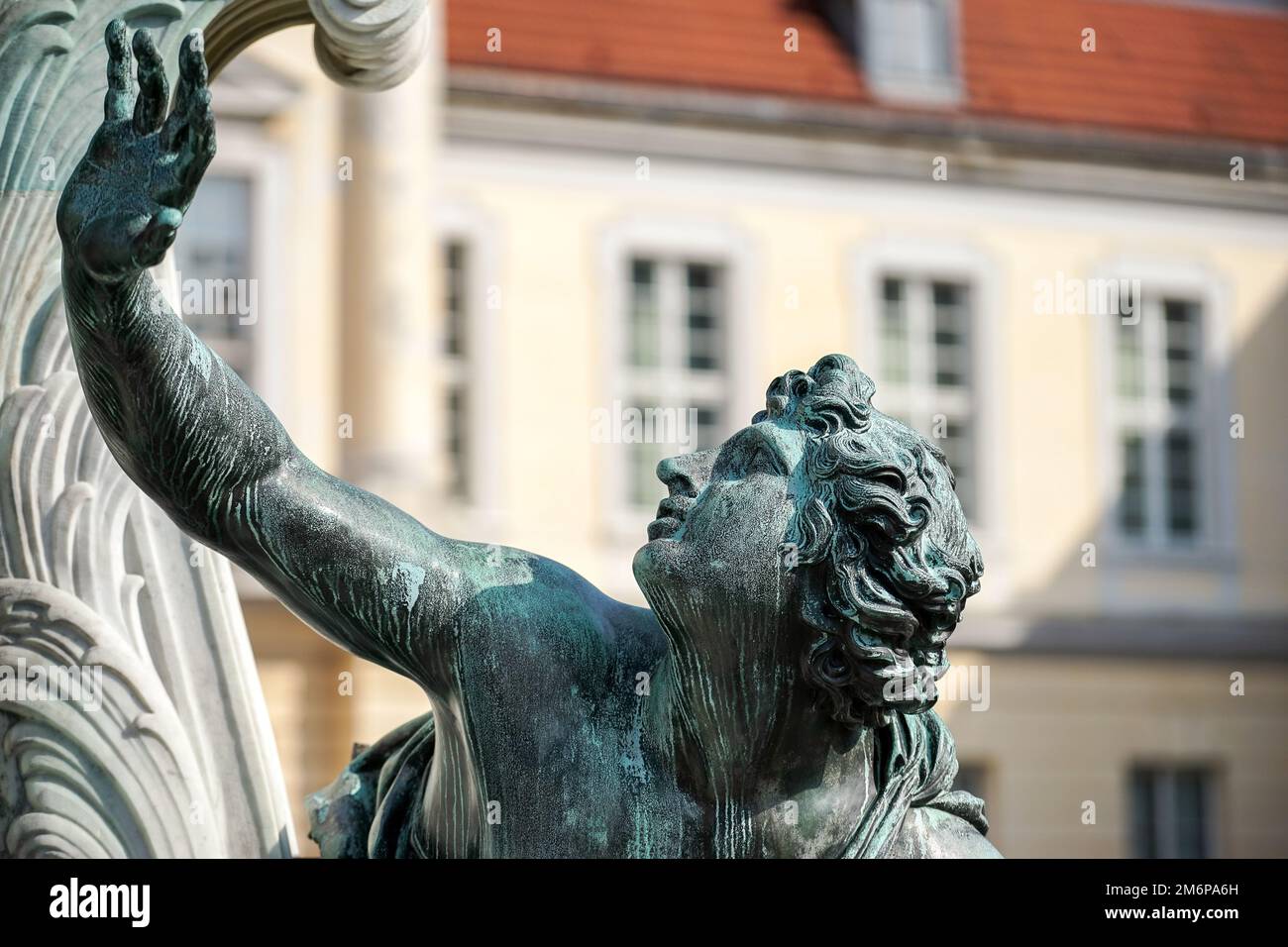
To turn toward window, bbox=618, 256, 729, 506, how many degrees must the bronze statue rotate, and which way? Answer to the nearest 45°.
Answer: approximately 135° to its right

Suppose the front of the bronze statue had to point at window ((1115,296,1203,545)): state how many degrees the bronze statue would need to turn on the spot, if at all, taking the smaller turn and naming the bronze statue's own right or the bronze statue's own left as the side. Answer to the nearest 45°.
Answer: approximately 135° to the bronze statue's own right

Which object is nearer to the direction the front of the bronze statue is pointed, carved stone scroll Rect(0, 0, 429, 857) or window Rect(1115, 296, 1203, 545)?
the carved stone scroll

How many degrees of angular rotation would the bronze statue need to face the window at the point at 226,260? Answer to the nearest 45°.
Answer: approximately 135° to its right

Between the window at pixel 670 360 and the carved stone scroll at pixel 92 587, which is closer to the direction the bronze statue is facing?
the carved stone scroll

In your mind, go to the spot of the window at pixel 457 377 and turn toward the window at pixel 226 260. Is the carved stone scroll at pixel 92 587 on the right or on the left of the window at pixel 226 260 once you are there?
left

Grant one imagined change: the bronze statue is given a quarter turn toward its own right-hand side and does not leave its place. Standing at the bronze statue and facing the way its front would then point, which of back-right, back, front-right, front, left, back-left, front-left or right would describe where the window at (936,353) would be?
front-right

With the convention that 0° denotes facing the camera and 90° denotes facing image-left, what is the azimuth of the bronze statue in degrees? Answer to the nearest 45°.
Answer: approximately 45°

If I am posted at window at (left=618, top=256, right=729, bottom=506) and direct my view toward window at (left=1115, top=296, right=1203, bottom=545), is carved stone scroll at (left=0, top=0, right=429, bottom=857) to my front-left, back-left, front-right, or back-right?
back-right

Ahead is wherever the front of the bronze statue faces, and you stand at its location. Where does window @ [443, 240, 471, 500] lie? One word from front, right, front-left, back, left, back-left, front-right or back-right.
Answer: back-right
